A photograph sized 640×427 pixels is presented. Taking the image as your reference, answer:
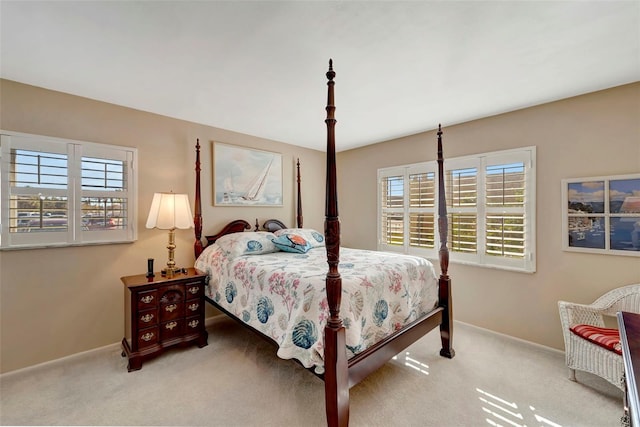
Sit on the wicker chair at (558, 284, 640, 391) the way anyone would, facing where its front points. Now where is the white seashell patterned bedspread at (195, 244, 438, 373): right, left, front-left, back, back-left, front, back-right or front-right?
front

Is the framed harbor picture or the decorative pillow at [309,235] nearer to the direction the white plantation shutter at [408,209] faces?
the decorative pillow

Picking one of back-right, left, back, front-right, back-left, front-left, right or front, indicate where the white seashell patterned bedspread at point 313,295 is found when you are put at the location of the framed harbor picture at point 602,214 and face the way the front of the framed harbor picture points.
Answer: front

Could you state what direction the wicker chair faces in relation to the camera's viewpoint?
facing the viewer and to the left of the viewer

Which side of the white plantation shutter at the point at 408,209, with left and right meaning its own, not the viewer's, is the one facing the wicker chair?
left

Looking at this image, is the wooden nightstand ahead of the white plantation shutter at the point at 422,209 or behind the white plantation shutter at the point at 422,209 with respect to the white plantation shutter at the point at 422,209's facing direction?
ahead

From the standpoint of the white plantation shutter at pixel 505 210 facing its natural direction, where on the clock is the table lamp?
The table lamp is roughly at 12 o'clock from the white plantation shutter.

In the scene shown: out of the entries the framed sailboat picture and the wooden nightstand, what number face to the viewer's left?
0

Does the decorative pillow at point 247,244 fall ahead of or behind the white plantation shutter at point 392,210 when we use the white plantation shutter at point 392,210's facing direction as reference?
ahead

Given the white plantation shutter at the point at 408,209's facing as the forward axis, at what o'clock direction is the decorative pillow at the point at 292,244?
The decorative pillow is roughly at 12 o'clock from the white plantation shutter.

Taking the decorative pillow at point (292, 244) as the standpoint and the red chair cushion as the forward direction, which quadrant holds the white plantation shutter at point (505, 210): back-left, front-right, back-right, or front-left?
front-left

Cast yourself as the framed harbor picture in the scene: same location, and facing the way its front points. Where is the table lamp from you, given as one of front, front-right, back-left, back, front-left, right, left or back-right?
front

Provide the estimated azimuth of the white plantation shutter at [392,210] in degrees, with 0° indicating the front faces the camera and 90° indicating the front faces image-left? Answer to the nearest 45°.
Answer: approximately 45°

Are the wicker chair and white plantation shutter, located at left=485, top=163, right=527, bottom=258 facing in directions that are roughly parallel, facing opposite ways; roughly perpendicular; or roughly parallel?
roughly parallel

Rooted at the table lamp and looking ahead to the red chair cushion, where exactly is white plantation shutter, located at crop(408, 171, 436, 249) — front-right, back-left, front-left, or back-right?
front-left

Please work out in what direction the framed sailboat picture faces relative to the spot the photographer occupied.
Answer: facing the viewer and to the right of the viewer

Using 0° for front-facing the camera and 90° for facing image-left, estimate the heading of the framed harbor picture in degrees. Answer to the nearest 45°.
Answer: approximately 45°
